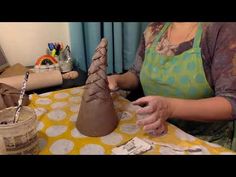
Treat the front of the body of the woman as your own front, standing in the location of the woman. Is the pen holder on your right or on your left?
on your right

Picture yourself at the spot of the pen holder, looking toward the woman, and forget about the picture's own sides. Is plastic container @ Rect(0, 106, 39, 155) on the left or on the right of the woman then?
right

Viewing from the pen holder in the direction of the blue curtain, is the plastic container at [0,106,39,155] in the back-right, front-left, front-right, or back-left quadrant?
back-right

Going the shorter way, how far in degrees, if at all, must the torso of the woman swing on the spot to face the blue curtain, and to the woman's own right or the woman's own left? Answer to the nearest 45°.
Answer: approximately 90° to the woman's own right

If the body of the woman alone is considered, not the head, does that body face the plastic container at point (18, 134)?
yes

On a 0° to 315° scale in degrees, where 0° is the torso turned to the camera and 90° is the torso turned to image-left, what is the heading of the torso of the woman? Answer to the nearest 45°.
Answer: approximately 45°
